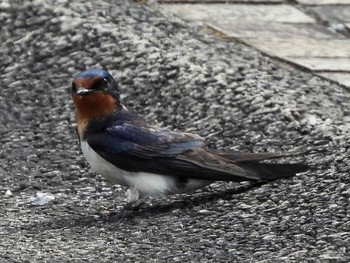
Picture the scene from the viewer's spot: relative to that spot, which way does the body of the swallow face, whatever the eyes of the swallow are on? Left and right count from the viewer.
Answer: facing to the left of the viewer
